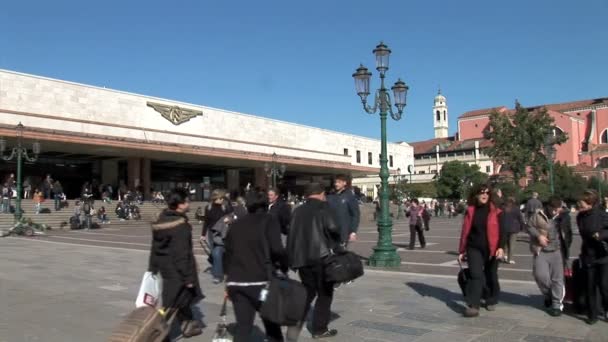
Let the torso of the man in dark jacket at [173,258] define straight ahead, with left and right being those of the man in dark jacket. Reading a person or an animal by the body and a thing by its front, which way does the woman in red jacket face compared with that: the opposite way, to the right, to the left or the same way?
the opposite way

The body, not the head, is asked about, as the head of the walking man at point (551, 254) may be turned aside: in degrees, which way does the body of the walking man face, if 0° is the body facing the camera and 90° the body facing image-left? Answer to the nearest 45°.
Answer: approximately 0°

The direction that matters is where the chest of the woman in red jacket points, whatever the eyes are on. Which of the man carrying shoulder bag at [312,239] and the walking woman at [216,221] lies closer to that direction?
the man carrying shoulder bag

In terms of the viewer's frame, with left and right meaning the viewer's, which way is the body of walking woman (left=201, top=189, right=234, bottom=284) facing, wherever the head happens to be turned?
facing the viewer and to the right of the viewer

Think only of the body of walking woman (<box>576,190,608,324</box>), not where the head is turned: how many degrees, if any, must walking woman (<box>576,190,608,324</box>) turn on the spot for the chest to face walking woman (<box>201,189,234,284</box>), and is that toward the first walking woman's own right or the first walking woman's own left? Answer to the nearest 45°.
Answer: approximately 45° to the first walking woman's own right

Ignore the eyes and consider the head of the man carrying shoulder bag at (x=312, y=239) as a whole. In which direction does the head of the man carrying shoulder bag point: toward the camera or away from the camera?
away from the camera

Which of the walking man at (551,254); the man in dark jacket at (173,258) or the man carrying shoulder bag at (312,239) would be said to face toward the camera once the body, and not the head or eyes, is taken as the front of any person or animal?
the walking man

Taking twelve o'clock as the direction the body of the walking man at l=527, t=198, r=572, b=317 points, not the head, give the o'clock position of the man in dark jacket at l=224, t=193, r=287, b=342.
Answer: The man in dark jacket is roughly at 1 o'clock from the walking man.

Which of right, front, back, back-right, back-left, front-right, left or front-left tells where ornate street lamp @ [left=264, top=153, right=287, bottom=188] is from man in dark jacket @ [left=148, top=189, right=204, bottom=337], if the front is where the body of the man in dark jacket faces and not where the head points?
front-left

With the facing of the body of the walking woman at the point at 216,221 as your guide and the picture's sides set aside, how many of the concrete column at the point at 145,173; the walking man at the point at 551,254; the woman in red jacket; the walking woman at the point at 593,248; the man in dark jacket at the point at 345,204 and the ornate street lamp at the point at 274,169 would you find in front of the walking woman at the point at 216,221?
4

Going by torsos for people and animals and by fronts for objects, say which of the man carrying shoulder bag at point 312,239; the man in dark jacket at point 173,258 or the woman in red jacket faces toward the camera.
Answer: the woman in red jacket
